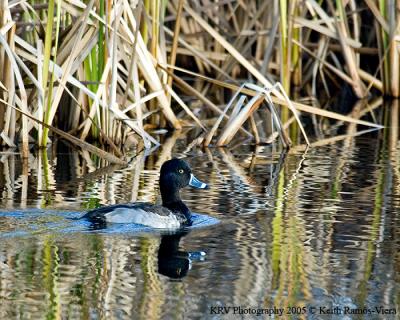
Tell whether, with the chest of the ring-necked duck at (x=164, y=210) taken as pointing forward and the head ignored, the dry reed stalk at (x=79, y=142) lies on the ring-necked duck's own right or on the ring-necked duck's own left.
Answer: on the ring-necked duck's own left

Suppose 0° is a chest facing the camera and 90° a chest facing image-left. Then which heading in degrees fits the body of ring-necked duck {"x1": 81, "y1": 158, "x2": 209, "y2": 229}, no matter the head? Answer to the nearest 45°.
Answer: approximately 270°

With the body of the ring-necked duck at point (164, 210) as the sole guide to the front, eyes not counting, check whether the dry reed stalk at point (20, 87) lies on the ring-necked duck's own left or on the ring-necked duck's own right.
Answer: on the ring-necked duck's own left
